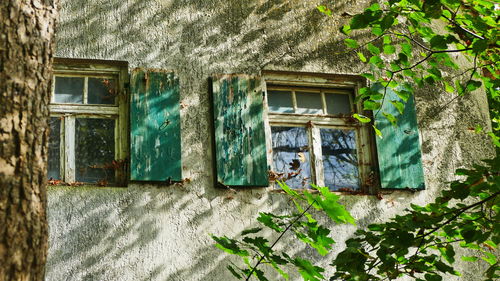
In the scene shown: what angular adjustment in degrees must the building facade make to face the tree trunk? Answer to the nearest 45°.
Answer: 0° — it already faces it

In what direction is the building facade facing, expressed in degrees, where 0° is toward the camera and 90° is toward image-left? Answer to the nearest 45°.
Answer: approximately 0°
